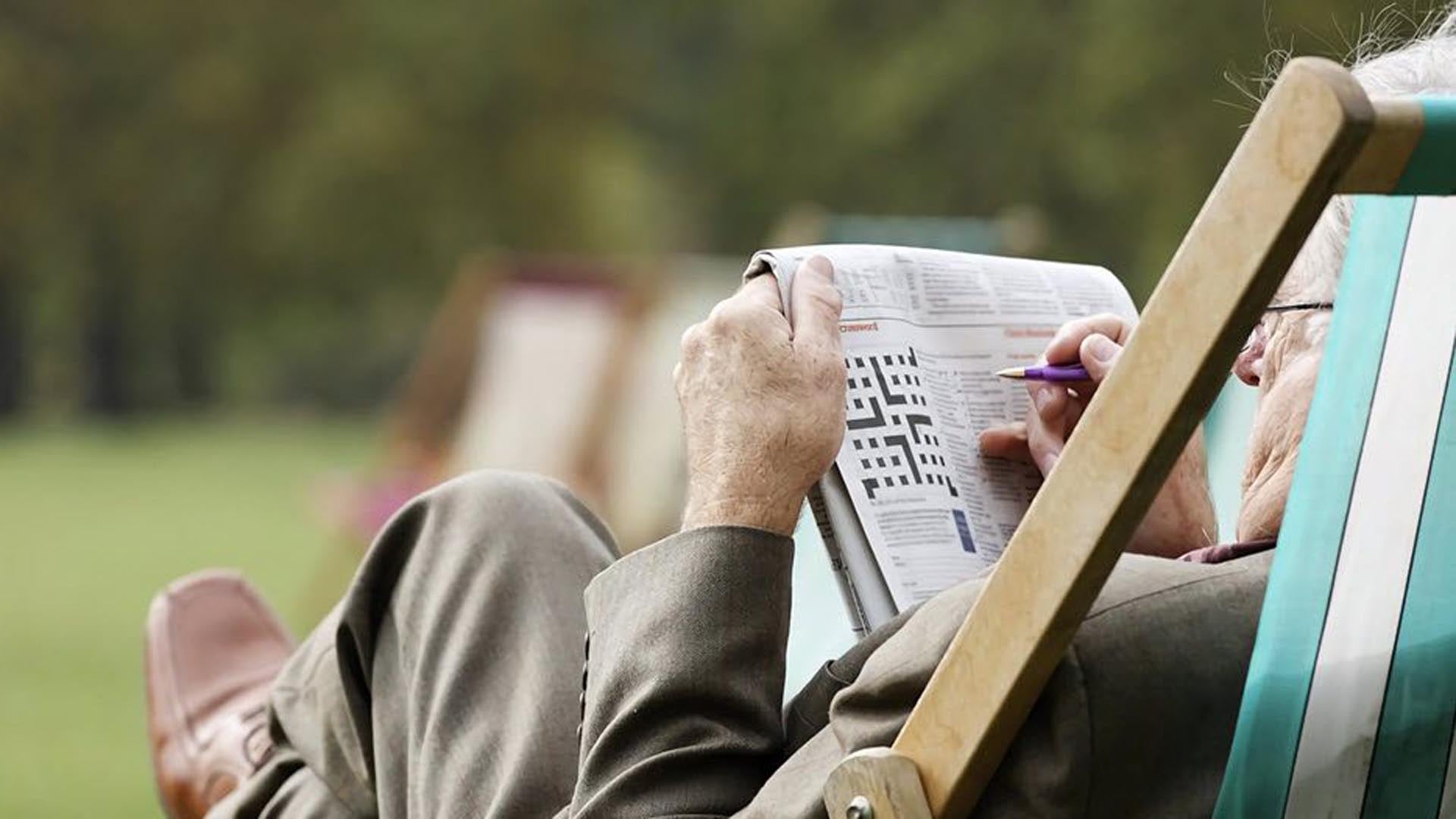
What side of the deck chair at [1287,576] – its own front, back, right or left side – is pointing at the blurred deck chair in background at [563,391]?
front

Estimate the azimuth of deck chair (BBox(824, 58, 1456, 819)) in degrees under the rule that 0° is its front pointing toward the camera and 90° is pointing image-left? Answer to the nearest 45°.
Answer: approximately 135°
